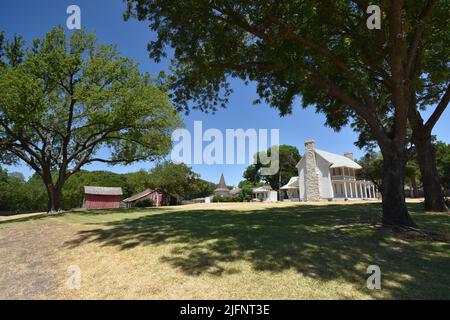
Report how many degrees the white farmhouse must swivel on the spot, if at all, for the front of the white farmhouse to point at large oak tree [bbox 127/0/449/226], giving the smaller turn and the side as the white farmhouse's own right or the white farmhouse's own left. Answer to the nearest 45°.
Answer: approximately 45° to the white farmhouse's own right

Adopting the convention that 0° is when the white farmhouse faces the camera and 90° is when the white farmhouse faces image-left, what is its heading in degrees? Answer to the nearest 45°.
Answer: approximately 315°

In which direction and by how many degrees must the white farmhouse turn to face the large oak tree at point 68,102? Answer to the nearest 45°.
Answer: approximately 90° to its right
